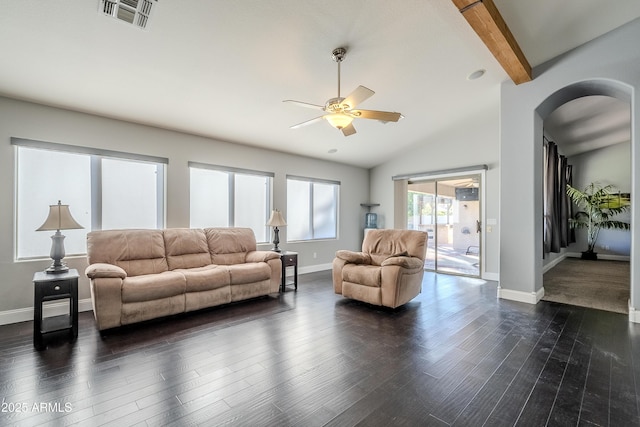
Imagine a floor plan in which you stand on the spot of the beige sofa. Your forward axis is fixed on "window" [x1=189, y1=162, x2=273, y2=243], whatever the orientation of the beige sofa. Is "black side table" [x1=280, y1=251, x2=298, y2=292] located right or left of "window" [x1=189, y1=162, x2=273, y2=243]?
right

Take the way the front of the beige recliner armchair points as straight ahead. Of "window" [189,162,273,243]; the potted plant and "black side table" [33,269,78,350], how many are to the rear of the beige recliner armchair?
1

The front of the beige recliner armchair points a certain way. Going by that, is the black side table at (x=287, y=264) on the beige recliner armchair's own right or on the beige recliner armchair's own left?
on the beige recliner armchair's own right

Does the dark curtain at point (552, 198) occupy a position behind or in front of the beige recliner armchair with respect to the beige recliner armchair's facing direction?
behind

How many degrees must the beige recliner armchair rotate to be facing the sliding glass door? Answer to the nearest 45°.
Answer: approximately 180°

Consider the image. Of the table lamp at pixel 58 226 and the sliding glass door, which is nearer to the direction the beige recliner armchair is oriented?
the table lamp

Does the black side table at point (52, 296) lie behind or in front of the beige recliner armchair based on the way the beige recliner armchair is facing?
in front

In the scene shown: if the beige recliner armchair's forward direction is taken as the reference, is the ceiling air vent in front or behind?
in front

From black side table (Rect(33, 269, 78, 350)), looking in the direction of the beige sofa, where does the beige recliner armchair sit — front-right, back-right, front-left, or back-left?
front-right

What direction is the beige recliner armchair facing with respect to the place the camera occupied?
facing the viewer and to the left of the viewer
